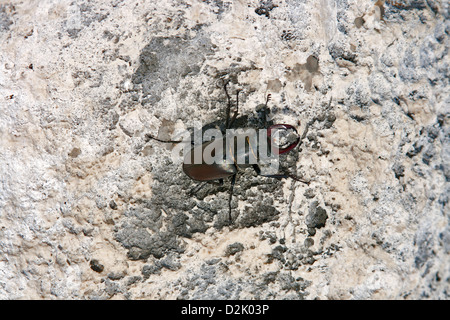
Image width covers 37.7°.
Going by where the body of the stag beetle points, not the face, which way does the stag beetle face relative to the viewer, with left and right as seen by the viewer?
facing to the right of the viewer
